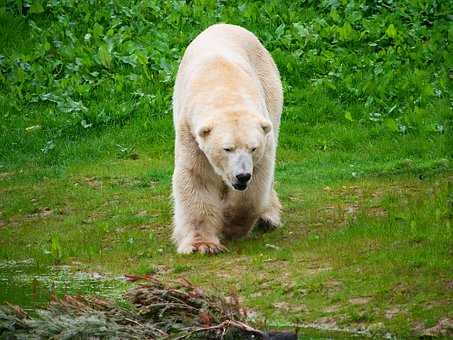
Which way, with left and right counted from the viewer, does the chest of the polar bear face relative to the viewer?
facing the viewer

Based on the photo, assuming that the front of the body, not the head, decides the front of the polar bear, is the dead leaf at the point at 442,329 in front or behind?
in front
